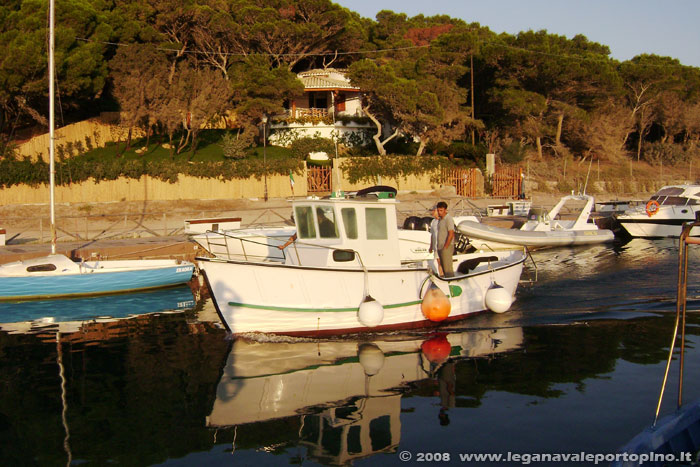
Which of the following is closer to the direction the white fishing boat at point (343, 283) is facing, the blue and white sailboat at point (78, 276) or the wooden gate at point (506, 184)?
the blue and white sailboat

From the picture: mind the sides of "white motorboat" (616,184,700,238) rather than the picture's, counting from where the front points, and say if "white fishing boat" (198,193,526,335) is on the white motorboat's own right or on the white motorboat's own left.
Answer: on the white motorboat's own left

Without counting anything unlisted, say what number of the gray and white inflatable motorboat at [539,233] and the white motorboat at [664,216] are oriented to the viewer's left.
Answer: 2

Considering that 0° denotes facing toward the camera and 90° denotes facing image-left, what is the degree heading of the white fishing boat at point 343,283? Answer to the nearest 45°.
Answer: approximately 45°

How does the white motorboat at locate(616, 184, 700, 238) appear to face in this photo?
to the viewer's left

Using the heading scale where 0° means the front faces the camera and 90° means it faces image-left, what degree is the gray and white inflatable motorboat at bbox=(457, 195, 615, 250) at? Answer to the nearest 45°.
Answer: approximately 90°

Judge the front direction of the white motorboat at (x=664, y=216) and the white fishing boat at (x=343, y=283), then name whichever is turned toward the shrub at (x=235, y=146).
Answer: the white motorboat

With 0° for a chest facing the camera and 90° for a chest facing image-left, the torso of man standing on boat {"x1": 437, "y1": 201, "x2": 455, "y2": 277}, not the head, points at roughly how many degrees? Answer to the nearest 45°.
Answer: approximately 45°
